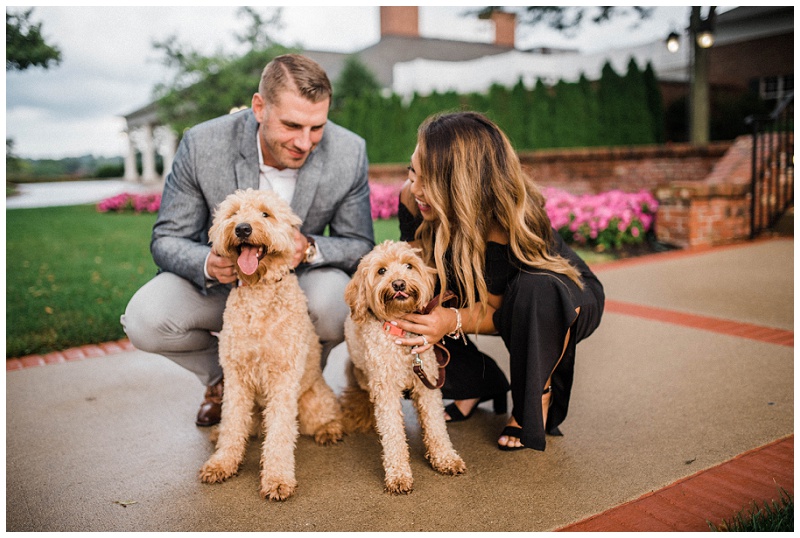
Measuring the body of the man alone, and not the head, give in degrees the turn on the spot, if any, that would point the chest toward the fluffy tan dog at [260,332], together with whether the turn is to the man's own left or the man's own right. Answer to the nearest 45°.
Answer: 0° — they already face it

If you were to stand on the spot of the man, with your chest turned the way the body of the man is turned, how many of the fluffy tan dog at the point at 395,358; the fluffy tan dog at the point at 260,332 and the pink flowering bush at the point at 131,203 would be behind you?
1

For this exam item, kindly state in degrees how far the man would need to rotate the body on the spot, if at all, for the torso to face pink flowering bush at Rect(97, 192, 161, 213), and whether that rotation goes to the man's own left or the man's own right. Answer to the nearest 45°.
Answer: approximately 180°

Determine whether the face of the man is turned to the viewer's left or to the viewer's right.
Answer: to the viewer's right

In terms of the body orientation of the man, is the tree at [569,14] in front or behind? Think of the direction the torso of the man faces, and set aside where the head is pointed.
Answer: behind

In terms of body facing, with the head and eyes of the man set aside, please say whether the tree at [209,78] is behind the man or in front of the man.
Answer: behind

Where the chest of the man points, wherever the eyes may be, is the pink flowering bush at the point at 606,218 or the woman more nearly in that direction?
the woman

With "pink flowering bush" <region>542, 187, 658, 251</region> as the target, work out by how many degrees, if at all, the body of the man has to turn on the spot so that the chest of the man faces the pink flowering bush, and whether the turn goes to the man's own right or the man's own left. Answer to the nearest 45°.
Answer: approximately 135° to the man's own left

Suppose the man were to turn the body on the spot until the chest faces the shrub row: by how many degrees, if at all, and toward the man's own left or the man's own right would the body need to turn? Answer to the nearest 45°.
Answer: approximately 135° to the man's own left

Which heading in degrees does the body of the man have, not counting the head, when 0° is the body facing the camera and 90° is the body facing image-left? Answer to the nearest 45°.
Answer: approximately 0°
